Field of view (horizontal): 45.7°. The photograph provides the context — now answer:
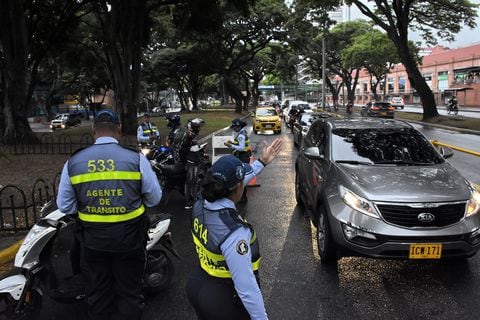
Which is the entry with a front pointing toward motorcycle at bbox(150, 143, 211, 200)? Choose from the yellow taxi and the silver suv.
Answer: the yellow taxi

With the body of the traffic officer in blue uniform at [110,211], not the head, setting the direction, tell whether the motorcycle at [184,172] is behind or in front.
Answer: in front

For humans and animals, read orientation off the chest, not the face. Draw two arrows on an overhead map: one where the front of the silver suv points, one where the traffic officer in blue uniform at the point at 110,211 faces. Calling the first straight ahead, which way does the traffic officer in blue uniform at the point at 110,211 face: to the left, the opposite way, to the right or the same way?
the opposite way

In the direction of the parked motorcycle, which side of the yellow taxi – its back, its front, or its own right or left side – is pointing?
front

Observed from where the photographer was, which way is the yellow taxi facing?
facing the viewer

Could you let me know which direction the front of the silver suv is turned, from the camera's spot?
facing the viewer and to the right of the viewer

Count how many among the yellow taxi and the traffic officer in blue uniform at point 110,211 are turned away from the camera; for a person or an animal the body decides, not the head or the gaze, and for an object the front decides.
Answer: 1

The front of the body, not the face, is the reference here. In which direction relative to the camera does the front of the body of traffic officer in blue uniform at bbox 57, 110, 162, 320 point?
away from the camera

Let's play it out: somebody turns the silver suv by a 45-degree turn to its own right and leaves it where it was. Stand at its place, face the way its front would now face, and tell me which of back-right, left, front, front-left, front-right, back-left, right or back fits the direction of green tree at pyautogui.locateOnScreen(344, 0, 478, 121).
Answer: back

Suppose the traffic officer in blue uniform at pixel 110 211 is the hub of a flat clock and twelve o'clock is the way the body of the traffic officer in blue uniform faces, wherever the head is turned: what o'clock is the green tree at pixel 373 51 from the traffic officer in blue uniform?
The green tree is roughly at 1 o'clock from the traffic officer in blue uniform.

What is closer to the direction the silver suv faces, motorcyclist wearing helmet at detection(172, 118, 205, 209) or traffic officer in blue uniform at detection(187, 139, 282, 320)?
the traffic officer in blue uniform

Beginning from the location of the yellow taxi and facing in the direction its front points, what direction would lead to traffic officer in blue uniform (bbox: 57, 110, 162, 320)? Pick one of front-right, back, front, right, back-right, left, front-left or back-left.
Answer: front

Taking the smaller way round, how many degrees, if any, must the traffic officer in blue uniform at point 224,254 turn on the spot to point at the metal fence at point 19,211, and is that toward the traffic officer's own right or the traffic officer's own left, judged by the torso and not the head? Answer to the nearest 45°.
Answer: approximately 90° to the traffic officer's own left

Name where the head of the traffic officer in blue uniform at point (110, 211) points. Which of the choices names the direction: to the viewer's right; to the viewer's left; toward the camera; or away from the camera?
away from the camera

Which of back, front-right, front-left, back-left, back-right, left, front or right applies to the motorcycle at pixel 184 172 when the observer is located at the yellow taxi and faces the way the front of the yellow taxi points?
front

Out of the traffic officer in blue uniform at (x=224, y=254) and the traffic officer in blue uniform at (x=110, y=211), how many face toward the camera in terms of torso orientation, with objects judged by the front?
0

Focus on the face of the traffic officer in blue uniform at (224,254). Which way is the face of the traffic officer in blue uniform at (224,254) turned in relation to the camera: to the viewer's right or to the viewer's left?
to the viewer's right

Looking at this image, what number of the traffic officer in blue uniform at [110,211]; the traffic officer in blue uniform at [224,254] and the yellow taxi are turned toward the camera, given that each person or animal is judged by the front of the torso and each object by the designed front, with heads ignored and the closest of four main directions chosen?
1
